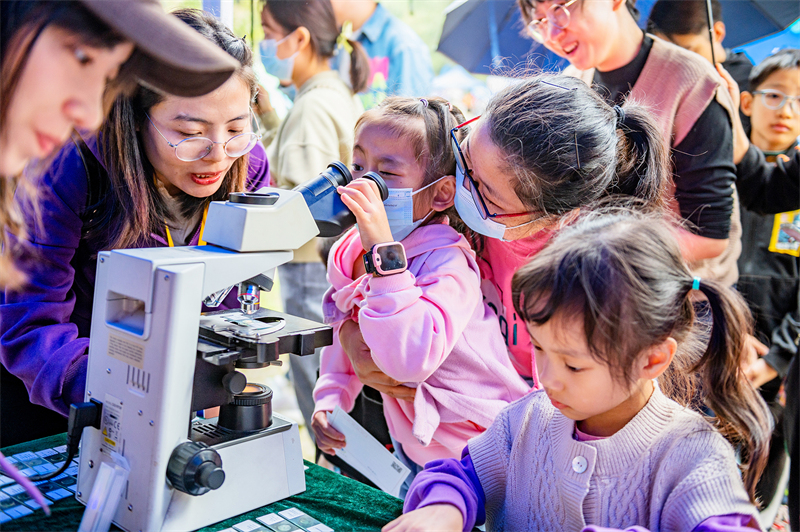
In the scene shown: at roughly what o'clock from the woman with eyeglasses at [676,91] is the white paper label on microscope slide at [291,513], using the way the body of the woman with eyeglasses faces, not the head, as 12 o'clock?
The white paper label on microscope slide is roughly at 11 o'clock from the woman with eyeglasses.

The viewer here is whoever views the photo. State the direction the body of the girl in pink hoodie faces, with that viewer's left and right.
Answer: facing the viewer and to the left of the viewer

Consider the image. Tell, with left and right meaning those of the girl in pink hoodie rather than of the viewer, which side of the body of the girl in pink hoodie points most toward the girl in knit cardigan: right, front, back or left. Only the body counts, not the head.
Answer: left

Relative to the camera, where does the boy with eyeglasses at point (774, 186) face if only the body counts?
toward the camera

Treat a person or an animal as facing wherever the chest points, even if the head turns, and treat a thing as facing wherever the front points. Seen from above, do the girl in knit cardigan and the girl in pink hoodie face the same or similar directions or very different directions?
same or similar directions

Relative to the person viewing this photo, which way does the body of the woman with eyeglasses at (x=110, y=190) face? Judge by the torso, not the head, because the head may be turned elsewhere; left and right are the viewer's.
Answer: facing the viewer and to the right of the viewer

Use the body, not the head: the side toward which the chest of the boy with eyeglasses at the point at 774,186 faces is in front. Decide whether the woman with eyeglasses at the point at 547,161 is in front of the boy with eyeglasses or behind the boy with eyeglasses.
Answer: in front

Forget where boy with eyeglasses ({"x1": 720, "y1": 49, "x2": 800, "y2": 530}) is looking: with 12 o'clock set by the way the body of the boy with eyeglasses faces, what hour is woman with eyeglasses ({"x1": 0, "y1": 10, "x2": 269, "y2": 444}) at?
The woman with eyeglasses is roughly at 1 o'clock from the boy with eyeglasses.

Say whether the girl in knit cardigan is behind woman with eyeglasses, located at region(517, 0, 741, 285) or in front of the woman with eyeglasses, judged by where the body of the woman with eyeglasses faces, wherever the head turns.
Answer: in front

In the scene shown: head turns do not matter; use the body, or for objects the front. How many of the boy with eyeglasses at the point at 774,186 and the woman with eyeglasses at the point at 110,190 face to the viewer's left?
0

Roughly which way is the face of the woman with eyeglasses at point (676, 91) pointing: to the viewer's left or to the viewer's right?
to the viewer's left

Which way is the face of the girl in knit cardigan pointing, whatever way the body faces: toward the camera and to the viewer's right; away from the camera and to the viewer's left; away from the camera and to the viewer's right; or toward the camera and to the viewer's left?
toward the camera and to the viewer's left
